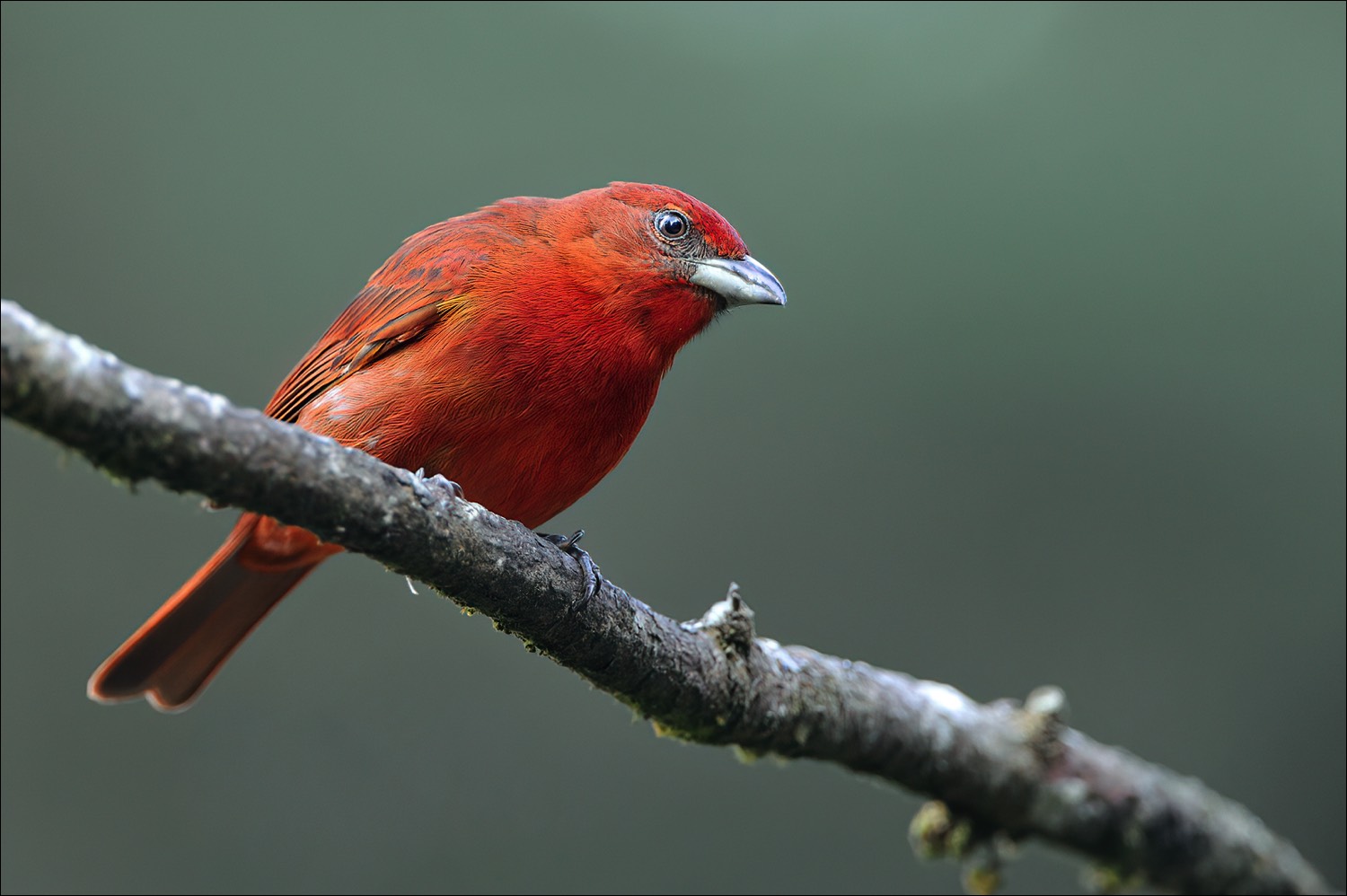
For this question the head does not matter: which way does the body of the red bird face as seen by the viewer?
to the viewer's right
